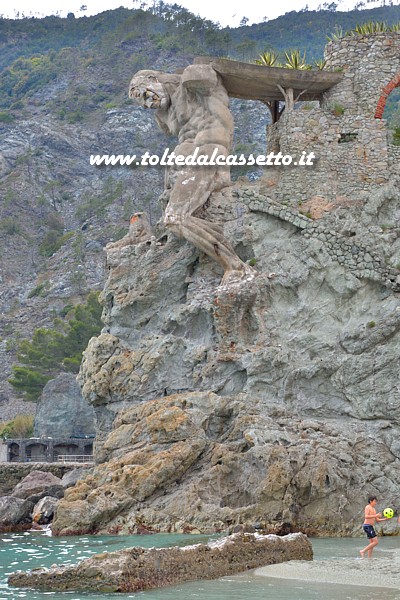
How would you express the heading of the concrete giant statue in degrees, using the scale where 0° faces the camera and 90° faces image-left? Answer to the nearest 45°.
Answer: approximately 90°

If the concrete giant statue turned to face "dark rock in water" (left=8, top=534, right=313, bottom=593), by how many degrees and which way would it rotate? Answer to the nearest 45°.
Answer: approximately 90° to its left

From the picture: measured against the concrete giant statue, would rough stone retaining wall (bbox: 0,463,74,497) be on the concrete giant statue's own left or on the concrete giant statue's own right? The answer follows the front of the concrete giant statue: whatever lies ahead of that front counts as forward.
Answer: on the concrete giant statue's own right
